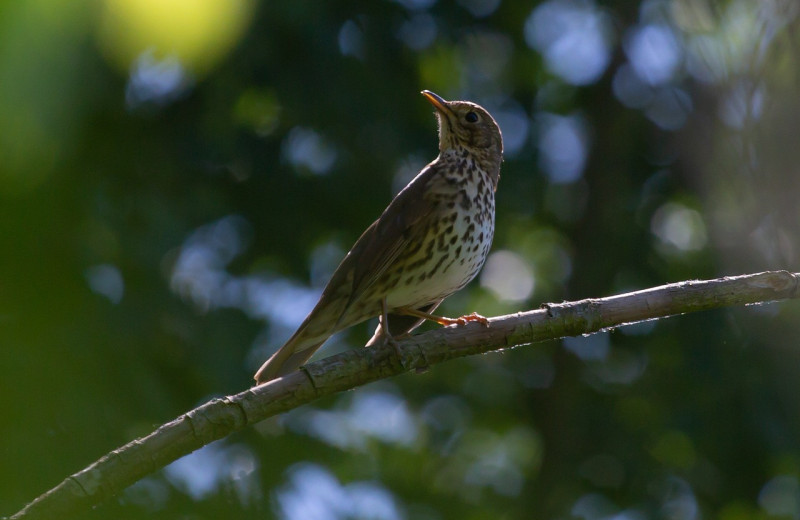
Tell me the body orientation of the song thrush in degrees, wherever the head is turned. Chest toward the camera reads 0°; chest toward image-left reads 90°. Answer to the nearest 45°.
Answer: approximately 270°
